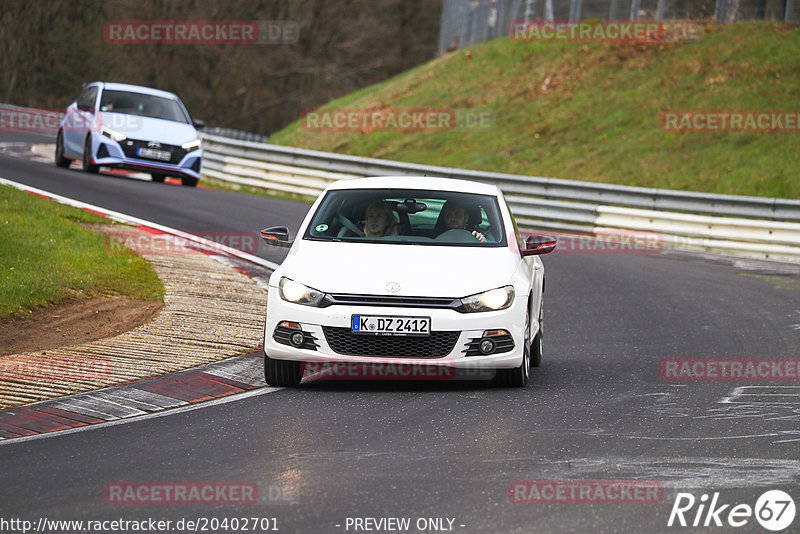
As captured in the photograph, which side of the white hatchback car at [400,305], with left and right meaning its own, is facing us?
front

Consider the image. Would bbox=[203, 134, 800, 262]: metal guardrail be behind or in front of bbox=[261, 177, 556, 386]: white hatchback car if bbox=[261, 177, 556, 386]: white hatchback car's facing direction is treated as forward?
behind

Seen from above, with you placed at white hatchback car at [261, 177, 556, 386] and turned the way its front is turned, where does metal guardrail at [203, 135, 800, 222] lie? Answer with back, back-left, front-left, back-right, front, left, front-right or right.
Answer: back

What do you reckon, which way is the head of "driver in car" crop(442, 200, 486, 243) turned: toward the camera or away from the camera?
toward the camera
